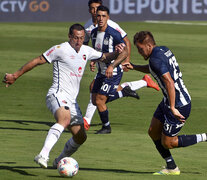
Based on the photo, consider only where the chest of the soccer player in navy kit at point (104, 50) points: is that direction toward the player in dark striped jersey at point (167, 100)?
no

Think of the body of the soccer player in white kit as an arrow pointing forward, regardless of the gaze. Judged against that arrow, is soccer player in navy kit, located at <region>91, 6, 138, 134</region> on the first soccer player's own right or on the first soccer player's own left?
on the first soccer player's own left

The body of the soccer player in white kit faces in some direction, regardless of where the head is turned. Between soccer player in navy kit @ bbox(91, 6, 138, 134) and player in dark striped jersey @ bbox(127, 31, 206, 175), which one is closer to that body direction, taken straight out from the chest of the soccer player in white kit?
the player in dark striped jersey

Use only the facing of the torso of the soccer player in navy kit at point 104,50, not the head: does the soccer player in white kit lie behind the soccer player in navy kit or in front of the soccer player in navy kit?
in front

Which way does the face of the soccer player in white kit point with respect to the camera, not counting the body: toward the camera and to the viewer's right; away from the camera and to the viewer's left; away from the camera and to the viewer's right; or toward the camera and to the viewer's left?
toward the camera and to the viewer's right

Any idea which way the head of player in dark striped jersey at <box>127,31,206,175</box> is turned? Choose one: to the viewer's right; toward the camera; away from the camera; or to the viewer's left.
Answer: to the viewer's left

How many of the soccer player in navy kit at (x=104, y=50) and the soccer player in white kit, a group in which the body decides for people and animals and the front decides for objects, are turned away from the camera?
0

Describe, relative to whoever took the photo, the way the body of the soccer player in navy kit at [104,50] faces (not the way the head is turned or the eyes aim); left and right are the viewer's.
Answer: facing the viewer and to the left of the viewer
